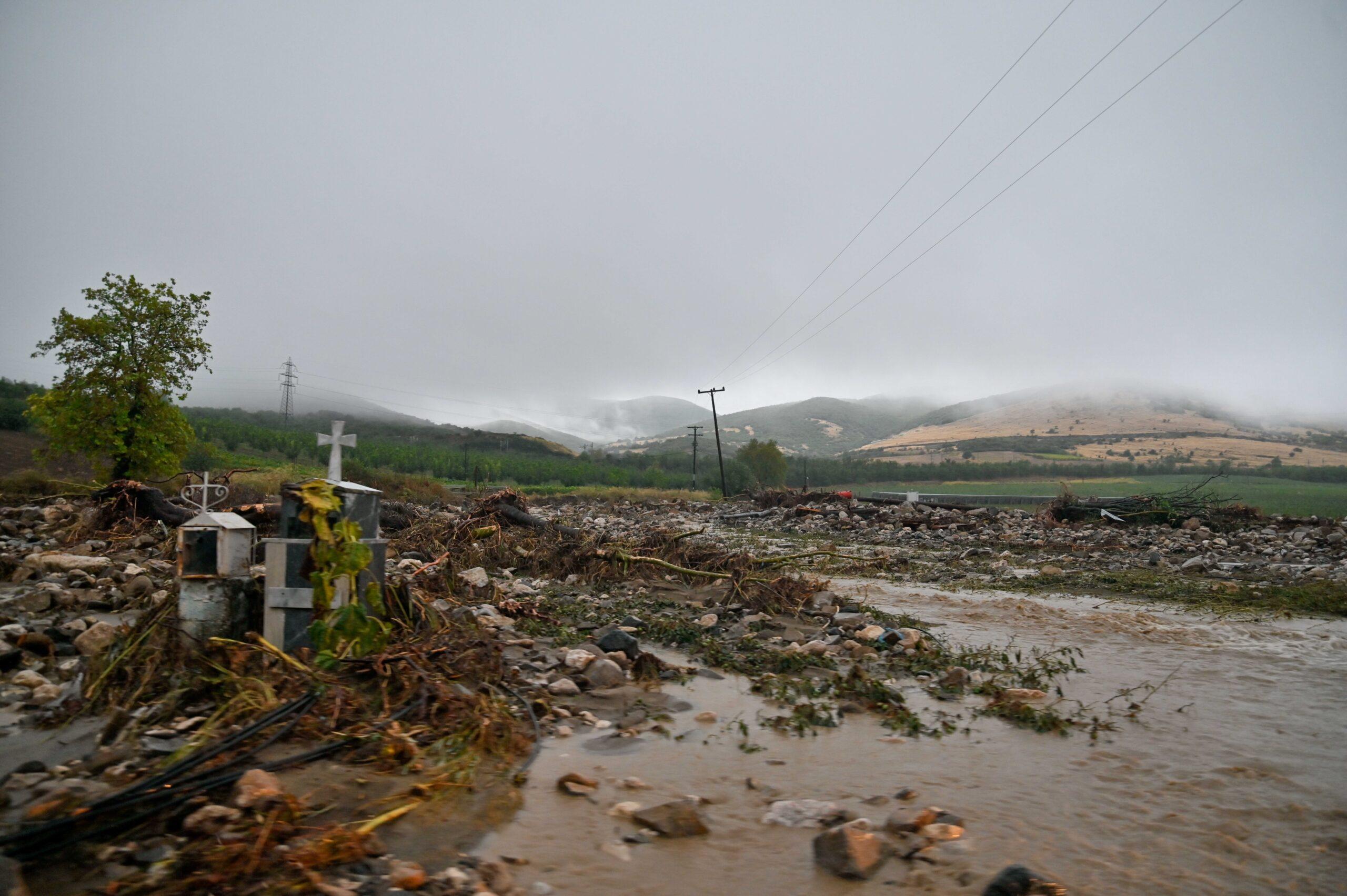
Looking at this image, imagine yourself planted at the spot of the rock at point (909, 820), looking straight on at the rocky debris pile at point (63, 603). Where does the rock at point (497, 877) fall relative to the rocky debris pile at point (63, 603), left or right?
left

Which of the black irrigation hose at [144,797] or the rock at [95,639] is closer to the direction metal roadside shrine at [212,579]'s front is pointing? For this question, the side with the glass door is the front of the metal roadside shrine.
the black irrigation hose

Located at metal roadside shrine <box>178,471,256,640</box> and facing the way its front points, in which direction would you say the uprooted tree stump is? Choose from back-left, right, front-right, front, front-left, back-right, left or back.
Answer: back-right

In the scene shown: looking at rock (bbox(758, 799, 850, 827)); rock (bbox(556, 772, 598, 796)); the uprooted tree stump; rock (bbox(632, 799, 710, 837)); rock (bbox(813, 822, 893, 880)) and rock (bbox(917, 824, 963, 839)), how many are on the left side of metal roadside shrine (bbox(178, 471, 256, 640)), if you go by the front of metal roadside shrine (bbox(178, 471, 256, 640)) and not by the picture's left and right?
5

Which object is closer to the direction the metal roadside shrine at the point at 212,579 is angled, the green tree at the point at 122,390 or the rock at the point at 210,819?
the rock

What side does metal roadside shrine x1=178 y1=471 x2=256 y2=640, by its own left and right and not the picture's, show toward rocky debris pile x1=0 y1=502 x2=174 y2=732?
right

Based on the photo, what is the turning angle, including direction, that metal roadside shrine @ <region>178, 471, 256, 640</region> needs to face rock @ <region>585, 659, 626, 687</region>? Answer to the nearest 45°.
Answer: approximately 135° to its left

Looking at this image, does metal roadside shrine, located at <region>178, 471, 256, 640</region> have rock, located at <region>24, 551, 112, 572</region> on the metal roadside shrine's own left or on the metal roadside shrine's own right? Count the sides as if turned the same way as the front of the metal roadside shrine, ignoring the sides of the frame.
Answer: on the metal roadside shrine's own right

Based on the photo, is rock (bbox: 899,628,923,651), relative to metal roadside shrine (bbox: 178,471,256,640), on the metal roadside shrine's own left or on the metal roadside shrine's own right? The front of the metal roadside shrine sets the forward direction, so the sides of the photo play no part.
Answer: on the metal roadside shrine's own left

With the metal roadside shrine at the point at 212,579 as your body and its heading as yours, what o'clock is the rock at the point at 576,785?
The rock is roughly at 9 o'clock from the metal roadside shrine.

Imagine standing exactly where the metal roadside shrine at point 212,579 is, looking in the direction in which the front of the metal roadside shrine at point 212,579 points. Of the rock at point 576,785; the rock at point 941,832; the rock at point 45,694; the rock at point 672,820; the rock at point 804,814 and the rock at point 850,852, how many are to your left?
5

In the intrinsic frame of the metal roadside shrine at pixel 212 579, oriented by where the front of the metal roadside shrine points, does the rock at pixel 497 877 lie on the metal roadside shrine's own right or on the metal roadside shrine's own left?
on the metal roadside shrine's own left

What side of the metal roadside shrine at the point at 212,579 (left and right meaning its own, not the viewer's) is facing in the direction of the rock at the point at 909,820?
left

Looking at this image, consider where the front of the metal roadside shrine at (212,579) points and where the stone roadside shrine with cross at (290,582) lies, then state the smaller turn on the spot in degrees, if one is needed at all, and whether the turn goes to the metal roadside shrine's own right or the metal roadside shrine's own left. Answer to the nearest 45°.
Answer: approximately 90° to the metal roadside shrine's own left
